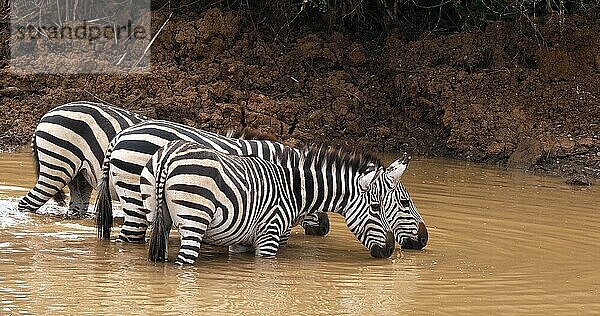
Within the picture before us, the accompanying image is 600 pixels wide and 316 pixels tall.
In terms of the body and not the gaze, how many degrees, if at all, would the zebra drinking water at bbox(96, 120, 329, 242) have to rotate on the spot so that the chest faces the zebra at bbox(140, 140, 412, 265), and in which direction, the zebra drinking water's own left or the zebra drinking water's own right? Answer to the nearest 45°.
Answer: approximately 45° to the zebra drinking water's own right

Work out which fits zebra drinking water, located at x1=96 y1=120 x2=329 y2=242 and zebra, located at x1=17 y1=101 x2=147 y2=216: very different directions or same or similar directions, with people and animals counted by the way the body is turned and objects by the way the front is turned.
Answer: same or similar directions

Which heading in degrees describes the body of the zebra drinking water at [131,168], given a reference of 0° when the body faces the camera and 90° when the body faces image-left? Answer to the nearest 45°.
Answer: approximately 270°

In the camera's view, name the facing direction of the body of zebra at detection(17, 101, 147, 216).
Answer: to the viewer's right

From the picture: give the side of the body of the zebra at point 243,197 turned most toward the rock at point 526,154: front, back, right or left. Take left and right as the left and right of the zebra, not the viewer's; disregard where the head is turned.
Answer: front

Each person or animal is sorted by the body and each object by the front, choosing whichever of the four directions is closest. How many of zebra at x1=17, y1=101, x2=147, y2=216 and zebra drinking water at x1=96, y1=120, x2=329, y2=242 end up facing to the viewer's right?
2

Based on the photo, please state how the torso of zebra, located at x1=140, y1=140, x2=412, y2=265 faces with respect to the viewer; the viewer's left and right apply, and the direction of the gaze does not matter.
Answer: facing away from the viewer and to the right of the viewer

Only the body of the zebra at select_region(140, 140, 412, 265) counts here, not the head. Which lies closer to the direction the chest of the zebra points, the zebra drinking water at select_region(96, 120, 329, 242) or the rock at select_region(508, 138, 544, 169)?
the rock

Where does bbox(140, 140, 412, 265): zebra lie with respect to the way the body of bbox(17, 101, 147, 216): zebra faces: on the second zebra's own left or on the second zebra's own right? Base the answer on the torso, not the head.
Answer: on the second zebra's own right
